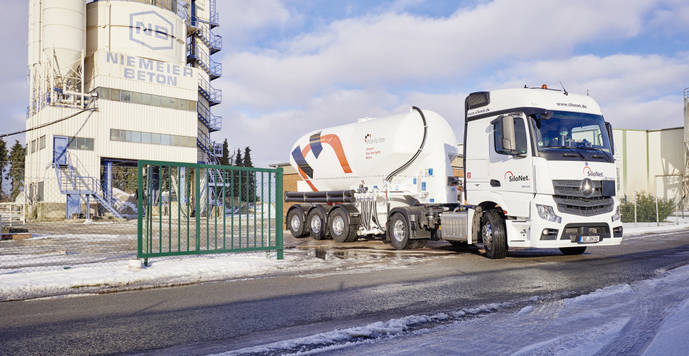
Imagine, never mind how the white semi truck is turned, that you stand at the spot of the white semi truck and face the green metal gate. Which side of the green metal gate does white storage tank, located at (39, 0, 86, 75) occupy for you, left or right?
right

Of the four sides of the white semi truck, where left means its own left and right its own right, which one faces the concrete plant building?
back

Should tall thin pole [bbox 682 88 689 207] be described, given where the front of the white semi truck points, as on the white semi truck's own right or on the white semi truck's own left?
on the white semi truck's own left

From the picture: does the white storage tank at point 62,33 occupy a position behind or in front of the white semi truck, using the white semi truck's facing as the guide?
behind

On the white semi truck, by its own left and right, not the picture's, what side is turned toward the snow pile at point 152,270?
right

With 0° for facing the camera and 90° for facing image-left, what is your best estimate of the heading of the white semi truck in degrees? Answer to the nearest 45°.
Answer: approximately 315°

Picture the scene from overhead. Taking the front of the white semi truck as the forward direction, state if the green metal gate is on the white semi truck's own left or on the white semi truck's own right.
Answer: on the white semi truck's own right
